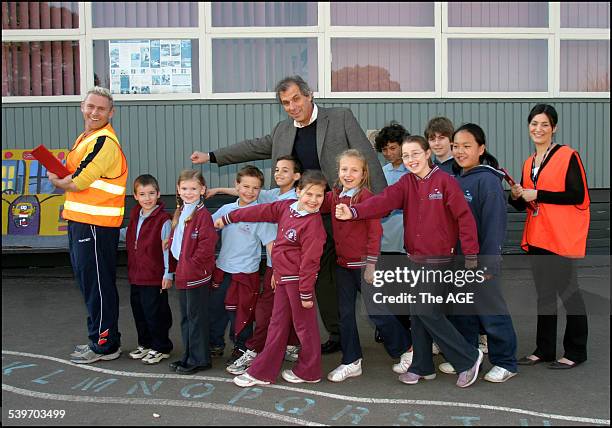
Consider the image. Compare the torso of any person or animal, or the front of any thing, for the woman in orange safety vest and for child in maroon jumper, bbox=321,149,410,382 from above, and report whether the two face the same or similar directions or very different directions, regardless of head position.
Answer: same or similar directions

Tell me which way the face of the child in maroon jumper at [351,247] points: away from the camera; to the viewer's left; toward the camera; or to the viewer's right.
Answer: toward the camera

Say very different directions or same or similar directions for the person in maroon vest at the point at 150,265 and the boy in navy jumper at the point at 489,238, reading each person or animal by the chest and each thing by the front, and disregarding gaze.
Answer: same or similar directions

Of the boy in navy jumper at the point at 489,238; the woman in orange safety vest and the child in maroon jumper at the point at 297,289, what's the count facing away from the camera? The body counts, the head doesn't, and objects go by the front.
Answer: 0

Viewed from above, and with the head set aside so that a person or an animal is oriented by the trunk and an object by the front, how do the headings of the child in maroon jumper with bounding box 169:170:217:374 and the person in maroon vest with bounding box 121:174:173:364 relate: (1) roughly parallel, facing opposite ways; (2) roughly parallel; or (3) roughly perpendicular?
roughly parallel

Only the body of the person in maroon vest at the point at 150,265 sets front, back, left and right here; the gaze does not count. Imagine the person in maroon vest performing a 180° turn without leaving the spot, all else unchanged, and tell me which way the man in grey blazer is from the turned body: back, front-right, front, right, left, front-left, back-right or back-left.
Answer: front-right

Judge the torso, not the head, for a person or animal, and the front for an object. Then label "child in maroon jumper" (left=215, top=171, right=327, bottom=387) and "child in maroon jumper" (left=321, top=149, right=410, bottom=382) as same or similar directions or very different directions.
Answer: same or similar directions

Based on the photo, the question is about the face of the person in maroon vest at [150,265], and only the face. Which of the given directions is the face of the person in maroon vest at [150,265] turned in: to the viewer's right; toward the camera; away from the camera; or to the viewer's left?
toward the camera

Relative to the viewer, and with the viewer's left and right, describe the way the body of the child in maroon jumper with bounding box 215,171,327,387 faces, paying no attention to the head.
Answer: facing the viewer and to the left of the viewer

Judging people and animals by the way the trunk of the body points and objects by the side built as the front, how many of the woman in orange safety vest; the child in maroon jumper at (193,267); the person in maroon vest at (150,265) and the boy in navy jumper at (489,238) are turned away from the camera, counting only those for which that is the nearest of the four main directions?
0

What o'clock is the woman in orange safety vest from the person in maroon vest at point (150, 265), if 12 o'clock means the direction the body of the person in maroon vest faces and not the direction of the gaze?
The woman in orange safety vest is roughly at 8 o'clock from the person in maroon vest.

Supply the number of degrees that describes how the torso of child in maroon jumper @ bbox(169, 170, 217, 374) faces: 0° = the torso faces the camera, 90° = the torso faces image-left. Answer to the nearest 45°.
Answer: approximately 45°

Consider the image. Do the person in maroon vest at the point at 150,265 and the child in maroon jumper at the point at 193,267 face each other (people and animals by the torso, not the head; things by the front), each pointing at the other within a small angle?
no

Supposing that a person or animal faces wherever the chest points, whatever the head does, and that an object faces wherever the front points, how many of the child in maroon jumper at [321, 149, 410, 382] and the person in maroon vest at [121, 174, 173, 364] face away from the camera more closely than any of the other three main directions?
0

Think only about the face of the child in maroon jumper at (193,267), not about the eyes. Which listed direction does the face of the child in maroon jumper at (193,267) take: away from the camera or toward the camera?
toward the camera
